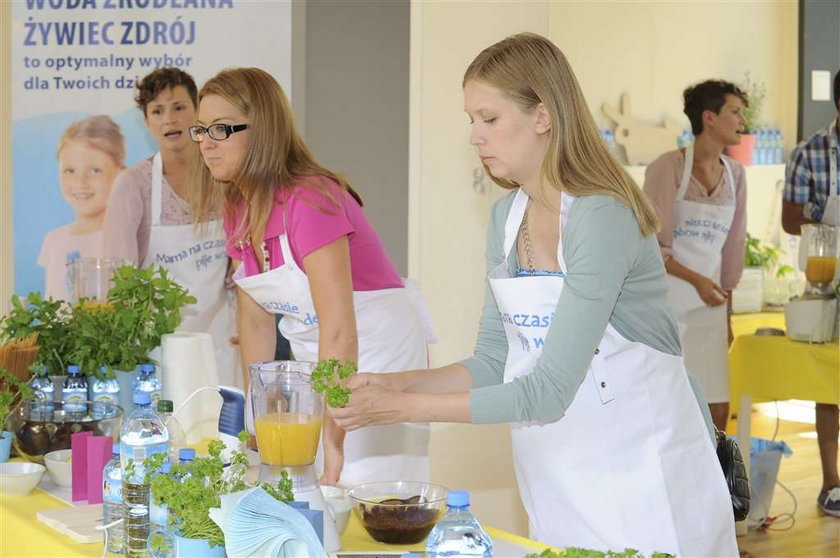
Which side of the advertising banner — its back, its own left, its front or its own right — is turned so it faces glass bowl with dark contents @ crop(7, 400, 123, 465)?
front

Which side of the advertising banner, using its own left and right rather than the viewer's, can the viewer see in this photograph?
front

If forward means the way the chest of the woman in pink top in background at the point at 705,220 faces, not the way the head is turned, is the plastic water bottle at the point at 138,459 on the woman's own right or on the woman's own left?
on the woman's own right

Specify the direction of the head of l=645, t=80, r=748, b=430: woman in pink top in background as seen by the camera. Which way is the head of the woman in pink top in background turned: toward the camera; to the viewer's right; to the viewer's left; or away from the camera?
to the viewer's right

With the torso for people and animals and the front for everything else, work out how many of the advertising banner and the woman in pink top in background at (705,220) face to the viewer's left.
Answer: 0

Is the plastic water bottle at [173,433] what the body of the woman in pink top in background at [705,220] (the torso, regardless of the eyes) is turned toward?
no

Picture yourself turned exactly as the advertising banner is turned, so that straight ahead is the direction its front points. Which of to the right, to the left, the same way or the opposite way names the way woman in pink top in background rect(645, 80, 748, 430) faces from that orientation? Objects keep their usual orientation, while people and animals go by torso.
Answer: the same way

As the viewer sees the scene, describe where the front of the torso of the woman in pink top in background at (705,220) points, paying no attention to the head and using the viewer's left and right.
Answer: facing the viewer and to the right of the viewer

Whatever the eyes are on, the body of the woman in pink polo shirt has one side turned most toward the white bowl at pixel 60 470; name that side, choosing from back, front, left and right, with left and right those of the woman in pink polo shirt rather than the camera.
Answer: front

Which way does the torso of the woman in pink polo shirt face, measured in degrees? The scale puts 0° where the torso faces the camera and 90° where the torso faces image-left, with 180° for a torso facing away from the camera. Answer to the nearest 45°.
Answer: approximately 45°

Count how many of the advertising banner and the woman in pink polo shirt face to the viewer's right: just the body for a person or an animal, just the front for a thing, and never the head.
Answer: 0

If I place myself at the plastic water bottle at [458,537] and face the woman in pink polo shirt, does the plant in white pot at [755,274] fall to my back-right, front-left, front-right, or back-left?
front-right

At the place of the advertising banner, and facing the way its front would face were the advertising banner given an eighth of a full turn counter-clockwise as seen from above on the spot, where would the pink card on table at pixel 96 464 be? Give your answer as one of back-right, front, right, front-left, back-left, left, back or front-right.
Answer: front-right

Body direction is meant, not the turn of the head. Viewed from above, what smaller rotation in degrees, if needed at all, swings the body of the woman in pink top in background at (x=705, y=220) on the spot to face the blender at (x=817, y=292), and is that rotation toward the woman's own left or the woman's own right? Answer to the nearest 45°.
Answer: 0° — they already face it

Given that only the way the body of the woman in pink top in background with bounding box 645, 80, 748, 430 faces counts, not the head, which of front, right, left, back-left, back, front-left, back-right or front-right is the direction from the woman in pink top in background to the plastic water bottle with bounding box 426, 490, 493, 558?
front-right

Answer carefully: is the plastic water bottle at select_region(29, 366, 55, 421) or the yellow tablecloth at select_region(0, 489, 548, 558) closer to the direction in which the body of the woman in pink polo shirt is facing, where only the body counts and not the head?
the yellow tablecloth
